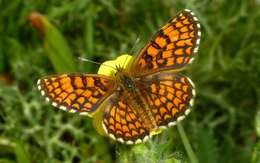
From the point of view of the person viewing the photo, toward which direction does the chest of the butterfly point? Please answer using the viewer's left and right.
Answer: facing away from the viewer and to the left of the viewer
